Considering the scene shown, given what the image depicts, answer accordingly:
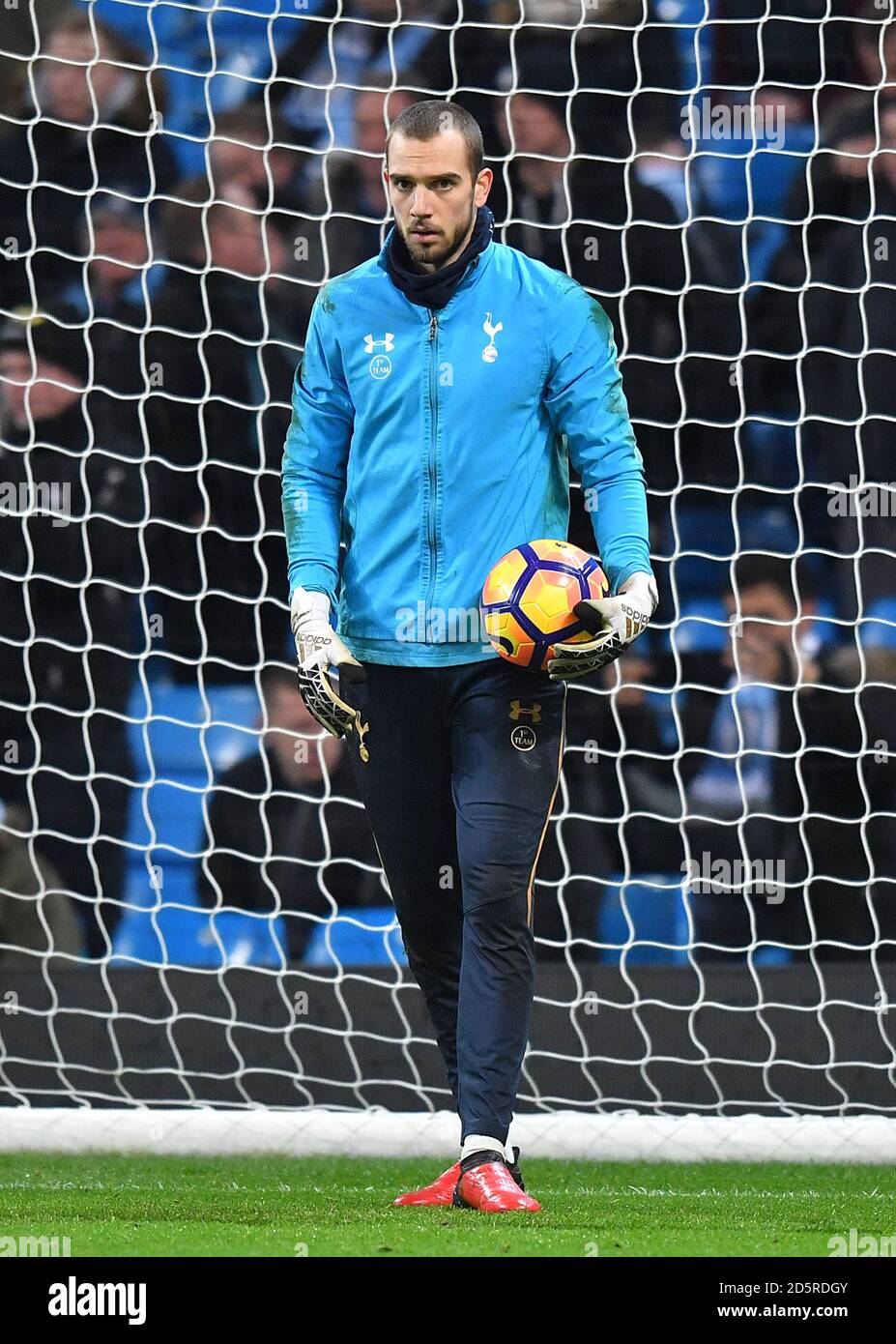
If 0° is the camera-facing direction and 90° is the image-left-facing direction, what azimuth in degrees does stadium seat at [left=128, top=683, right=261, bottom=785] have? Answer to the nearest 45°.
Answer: approximately 0°

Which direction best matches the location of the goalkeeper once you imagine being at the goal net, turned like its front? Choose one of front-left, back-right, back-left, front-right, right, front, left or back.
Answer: front

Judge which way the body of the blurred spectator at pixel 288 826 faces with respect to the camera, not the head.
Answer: toward the camera

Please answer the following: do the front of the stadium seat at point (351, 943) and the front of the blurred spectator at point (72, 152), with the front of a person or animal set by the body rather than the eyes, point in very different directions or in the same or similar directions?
same or similar directions

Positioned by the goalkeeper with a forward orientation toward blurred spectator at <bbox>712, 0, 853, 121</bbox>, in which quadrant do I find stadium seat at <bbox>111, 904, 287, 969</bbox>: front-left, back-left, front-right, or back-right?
front-left

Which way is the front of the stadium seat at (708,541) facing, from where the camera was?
facing the viewer

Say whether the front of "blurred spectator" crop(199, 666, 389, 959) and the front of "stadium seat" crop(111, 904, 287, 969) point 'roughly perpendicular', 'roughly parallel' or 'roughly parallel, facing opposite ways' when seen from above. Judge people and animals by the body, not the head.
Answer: roughly parallel

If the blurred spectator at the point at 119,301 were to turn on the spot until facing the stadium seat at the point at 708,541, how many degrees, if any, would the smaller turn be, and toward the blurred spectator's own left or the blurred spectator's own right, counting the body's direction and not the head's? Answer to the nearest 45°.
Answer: approximately 90° to the blurred spectator's own left

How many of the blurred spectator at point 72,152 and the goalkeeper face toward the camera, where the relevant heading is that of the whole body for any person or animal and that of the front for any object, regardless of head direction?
2

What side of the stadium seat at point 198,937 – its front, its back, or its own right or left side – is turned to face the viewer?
front

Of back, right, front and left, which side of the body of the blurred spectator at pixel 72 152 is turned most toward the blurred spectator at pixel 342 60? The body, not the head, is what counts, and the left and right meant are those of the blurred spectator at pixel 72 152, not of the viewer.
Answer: left

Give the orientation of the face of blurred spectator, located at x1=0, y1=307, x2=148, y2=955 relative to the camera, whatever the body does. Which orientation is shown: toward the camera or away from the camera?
toward the camera
